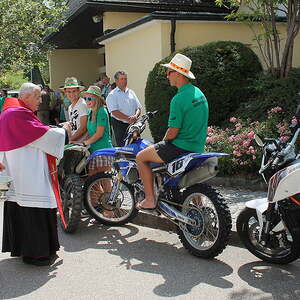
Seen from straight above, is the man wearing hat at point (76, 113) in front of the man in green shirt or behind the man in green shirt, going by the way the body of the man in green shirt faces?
in front

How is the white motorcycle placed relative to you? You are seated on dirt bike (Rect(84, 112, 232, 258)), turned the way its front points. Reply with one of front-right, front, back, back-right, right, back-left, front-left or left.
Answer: back

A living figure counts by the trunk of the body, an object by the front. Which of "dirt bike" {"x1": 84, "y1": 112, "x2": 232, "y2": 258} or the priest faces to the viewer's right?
the priest

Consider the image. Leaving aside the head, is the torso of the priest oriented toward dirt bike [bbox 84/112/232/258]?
yes

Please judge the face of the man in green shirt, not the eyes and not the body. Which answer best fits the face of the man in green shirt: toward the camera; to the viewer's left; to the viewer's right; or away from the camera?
to the viewer's left

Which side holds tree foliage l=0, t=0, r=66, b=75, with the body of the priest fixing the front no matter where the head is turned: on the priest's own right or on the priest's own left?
on the priest's own left

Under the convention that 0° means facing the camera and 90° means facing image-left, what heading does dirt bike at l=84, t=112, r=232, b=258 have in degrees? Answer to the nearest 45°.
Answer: approximately 135°

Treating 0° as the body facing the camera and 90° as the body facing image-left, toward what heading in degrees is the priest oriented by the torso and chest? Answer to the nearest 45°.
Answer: approximately 270°

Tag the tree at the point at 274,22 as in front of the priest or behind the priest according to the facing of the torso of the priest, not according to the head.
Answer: in front

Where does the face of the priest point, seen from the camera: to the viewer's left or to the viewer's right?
to the viewer's right
